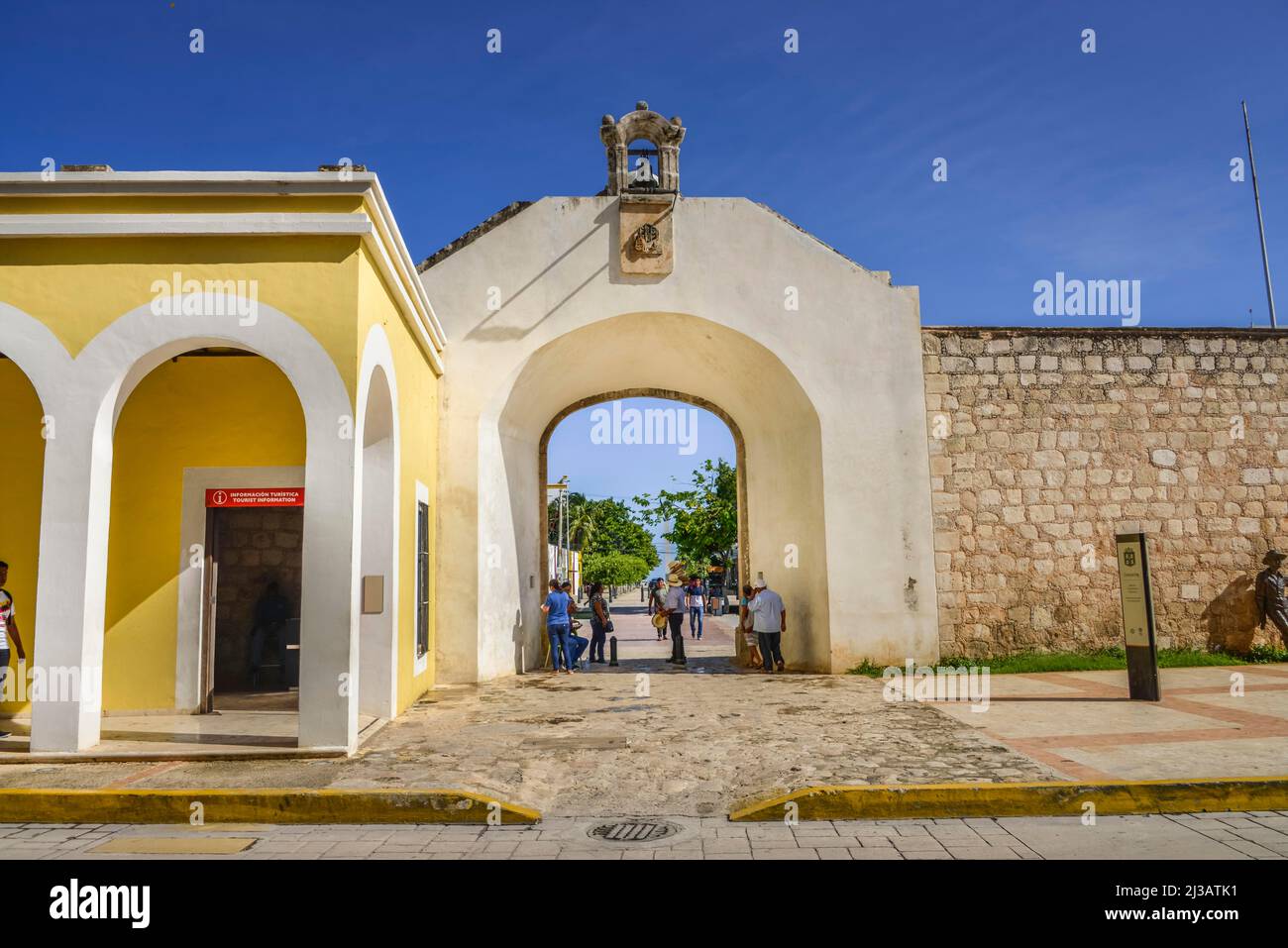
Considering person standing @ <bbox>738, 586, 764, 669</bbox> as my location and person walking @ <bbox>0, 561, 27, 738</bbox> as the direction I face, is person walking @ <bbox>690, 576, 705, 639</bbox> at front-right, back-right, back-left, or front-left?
back-right

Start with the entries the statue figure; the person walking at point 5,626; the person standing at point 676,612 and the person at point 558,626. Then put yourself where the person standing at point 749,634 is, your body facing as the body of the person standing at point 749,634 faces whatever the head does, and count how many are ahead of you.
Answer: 1

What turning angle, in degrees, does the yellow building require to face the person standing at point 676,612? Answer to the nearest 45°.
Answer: approximately 135° to its left

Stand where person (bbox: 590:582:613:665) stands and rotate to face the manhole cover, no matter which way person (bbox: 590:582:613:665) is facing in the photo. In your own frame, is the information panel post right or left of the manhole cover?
left
